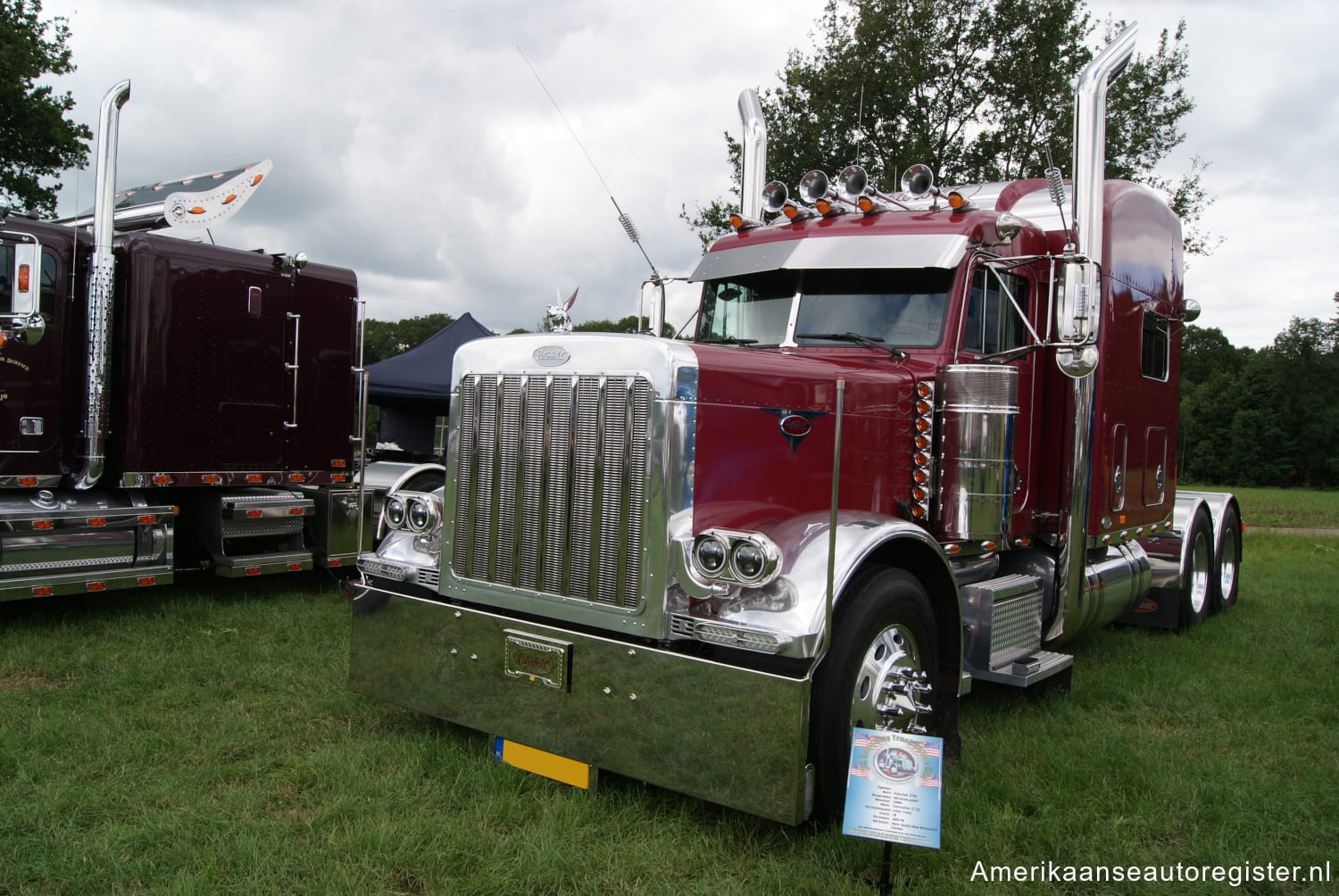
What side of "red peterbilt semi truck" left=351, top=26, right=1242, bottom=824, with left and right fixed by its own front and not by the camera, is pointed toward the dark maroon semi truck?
right

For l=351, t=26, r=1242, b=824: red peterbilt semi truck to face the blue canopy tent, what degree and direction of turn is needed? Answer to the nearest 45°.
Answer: approximately 90° to its right

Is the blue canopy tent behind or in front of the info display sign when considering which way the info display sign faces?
behind

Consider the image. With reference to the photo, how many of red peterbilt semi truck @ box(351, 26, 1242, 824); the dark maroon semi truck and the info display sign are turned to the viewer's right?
0

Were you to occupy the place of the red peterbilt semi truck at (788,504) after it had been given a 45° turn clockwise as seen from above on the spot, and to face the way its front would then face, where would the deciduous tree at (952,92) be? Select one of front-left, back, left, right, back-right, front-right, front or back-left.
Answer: right

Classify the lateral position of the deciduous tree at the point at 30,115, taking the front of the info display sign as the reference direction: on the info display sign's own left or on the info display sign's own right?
on the info display sign's own right

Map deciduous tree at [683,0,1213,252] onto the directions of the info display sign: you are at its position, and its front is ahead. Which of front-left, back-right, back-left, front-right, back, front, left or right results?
back

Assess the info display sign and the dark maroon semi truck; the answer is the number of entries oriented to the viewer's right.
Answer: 0

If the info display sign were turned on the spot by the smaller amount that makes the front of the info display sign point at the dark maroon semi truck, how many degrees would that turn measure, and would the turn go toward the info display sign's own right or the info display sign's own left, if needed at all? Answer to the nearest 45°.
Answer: approximately 135° to the info display sign's own right

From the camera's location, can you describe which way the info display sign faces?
facing the viewer

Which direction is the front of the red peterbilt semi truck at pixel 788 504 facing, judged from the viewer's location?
facing the viewer and to the left of the viewer
